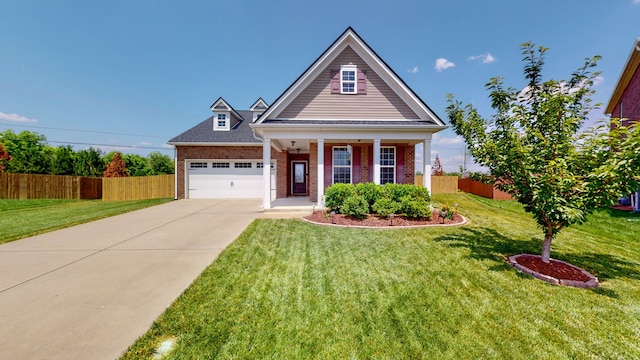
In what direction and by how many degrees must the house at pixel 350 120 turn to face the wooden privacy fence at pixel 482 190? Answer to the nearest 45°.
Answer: approximately 135° to its left

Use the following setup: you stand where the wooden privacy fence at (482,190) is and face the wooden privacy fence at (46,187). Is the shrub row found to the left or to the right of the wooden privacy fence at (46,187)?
left

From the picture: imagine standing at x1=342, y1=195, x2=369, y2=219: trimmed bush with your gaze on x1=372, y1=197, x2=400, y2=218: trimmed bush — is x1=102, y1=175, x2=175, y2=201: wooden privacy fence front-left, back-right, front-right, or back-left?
back-left

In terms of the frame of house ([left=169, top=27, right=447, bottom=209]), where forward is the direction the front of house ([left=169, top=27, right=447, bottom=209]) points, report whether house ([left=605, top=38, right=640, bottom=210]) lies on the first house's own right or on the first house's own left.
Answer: on the first house's own left

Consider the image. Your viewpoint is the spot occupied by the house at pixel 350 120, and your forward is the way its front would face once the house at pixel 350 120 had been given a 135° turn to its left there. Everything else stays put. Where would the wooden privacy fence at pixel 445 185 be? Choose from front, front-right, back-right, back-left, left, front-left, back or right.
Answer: front

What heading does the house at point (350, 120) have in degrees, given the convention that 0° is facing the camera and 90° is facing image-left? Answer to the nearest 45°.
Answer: approximately 0°

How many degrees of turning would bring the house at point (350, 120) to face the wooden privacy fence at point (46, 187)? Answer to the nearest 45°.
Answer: approximately 90° to its right

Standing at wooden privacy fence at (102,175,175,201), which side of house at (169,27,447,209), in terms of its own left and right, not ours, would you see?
right

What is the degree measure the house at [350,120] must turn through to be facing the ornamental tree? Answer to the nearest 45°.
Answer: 0° — it already faces it
